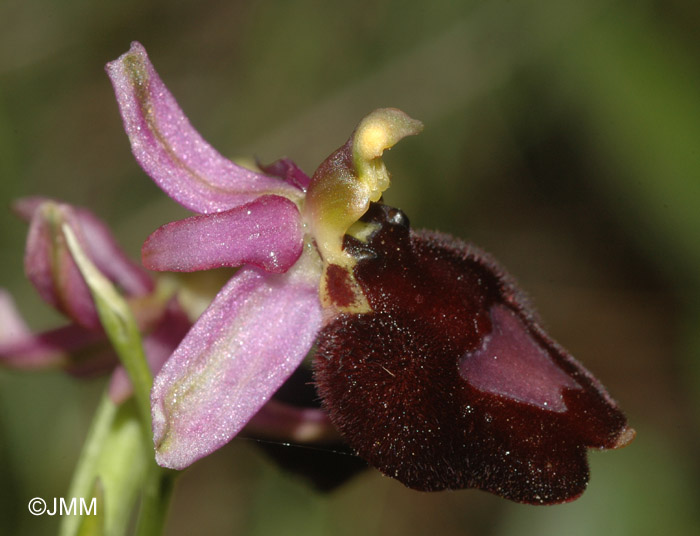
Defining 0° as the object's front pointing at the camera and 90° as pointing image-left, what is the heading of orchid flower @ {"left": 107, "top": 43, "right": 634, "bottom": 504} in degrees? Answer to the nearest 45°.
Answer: approximately 270°

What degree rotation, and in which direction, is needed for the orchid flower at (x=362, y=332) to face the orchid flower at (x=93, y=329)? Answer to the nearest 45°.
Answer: approximately 135° to its left
